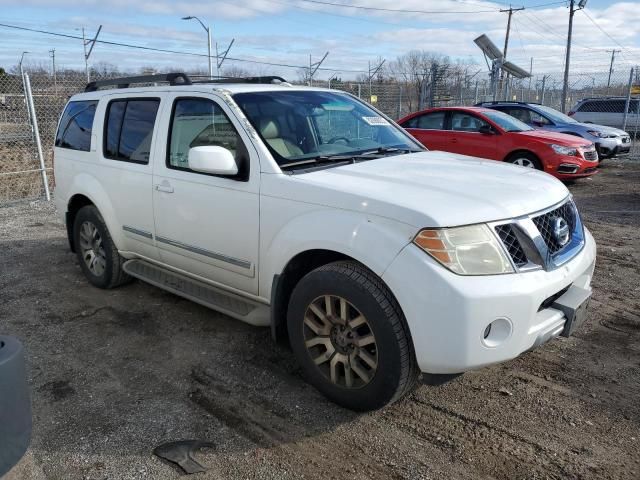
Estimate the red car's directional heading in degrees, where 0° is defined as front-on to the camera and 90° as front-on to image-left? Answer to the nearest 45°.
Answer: approximately 315°

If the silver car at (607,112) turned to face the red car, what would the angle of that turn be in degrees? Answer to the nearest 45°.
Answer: approximately 90° to its right

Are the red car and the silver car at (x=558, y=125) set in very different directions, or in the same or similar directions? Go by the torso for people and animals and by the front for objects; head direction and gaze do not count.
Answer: same or similar directions

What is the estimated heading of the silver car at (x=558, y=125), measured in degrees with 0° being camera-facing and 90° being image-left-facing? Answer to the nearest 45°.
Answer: approximately 315°

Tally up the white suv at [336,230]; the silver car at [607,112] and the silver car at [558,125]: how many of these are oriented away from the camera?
0

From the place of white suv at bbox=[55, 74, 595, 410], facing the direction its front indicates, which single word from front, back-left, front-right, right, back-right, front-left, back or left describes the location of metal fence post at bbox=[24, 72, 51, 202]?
back

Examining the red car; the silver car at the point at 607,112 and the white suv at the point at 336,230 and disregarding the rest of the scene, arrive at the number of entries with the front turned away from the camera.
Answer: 0

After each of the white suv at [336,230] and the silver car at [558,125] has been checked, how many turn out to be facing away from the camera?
0

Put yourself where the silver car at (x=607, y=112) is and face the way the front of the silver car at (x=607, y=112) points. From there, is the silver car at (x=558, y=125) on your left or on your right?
on your right

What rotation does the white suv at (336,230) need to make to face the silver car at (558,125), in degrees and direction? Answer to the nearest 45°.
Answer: approximately 90° to its left

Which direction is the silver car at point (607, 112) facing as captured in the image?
to the viewer's right
